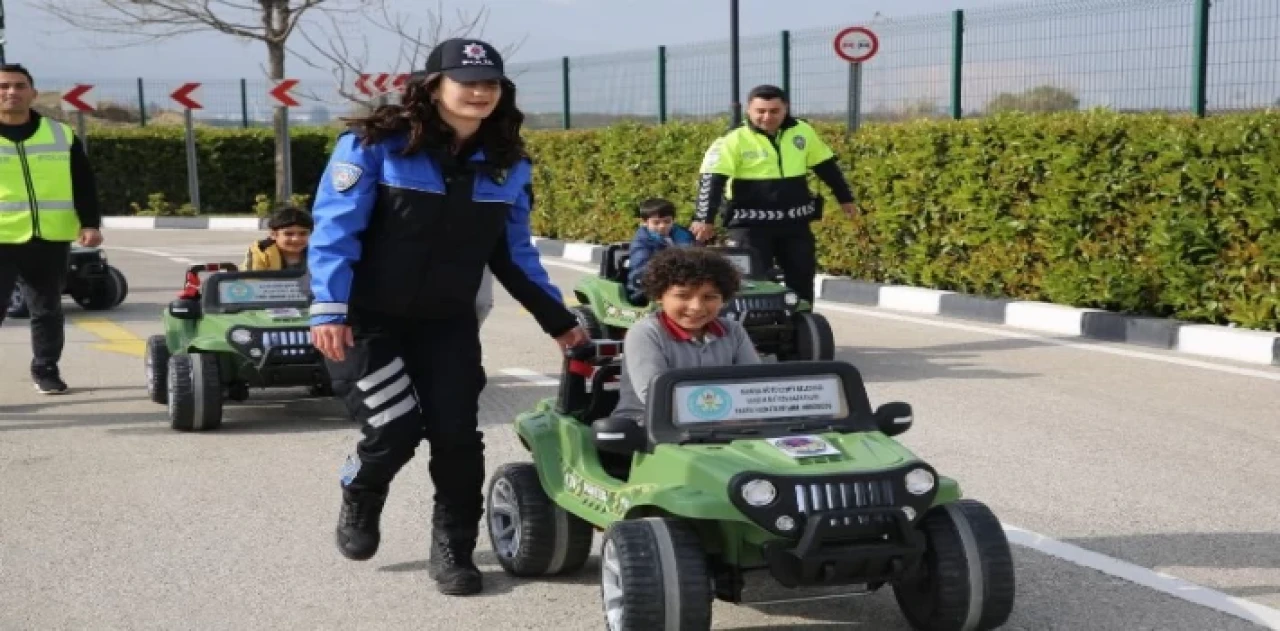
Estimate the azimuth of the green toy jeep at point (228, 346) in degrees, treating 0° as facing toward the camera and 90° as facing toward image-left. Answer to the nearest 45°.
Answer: approximately 315°

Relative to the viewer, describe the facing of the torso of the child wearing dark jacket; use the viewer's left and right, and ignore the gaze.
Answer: facing the viewer and to the right of the viewer

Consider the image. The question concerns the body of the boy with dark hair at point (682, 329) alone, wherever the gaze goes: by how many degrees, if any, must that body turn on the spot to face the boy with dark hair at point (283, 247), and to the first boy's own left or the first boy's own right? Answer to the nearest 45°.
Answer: approximately 180°

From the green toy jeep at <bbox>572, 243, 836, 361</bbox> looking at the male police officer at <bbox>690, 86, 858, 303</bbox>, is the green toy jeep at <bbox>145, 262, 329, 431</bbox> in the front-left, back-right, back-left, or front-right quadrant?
back-left

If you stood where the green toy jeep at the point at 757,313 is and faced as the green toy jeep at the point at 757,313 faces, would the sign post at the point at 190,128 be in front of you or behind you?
behind

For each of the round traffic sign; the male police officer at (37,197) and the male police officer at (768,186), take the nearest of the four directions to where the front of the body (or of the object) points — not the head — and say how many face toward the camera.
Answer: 3

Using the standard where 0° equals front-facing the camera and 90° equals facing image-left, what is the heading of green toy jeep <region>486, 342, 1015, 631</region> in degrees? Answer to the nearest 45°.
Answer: approximately 315°

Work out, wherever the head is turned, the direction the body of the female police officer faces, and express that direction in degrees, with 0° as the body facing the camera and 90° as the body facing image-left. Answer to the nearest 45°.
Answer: approximately 315°

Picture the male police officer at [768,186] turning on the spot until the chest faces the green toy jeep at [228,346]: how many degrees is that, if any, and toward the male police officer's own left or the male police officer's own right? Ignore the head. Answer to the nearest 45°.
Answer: approximately 45° to the male police officer's own right
